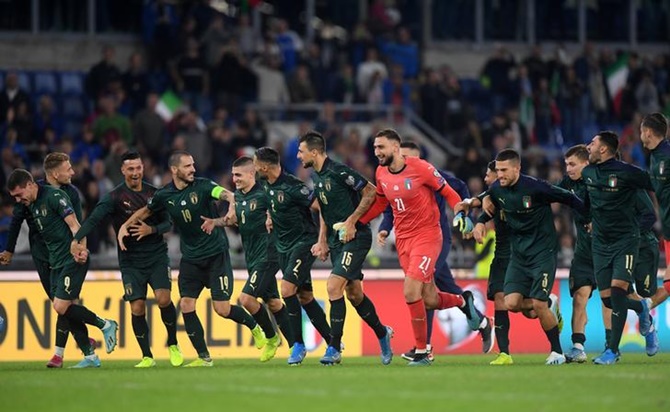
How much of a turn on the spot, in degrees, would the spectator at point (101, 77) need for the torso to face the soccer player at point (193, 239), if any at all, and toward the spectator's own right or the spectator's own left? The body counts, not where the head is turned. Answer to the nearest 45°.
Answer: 0° — they already face them

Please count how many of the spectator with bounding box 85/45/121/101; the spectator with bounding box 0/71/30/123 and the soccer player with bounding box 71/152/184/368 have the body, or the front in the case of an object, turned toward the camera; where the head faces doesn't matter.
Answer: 3

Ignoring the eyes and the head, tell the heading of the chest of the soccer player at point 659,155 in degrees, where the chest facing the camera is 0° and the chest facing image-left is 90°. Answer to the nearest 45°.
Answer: approximately 45°

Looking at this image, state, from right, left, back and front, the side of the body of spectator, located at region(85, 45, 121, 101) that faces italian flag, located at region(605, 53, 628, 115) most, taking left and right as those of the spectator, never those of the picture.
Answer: left

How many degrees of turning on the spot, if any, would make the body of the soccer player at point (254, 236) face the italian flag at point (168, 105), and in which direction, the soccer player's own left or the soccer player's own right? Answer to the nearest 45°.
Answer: approximately 135° to the soccer player's own right

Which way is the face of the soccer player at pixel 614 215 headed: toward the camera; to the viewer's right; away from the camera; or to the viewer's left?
to the viewer's left

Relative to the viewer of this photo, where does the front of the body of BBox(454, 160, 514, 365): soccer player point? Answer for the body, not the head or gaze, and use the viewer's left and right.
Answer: facing the viewer and to the left of the viewer

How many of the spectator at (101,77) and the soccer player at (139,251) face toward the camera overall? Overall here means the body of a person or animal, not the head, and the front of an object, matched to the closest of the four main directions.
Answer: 2

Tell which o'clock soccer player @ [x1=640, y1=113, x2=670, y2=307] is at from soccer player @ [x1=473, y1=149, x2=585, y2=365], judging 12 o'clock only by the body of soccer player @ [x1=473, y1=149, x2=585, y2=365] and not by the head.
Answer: soccer player @ [x1=640, y1=113, x2=670, y2=307] is roughly at 7 o'clock from soccer player @ [x1=473, y1=149, x2=585, y2=365].

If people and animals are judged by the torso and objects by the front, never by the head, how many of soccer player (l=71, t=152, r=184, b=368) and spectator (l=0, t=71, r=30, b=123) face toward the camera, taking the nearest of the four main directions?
2

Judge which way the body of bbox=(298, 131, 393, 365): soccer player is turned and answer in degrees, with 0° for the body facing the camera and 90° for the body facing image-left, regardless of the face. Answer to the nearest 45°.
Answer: approximately 45°

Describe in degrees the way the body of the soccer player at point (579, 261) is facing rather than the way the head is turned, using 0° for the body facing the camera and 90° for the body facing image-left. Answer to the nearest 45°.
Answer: approximately 45°

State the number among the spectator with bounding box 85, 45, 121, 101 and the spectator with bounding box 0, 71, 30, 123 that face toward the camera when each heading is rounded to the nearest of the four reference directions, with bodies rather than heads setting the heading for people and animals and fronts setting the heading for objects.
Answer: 2

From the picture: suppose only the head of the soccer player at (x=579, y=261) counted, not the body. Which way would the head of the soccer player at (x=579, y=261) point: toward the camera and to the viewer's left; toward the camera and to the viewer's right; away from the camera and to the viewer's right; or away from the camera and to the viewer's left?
toward the camera and to the viewer's left
